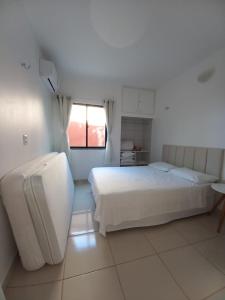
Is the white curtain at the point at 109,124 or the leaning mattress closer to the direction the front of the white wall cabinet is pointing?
the leaning mattress

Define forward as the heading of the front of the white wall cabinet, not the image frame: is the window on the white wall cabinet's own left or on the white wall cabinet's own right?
on the white wall cabinet's own right

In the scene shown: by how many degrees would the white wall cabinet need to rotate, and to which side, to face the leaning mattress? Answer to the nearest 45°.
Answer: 0° — it already faces it

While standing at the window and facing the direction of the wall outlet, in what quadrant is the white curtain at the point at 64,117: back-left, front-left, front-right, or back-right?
front-right

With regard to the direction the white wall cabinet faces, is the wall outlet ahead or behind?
ahead

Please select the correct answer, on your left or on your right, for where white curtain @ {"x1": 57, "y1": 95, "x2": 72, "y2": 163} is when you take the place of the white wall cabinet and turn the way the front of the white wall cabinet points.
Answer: on your right

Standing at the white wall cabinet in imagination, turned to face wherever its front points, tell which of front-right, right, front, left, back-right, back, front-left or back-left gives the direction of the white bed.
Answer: front

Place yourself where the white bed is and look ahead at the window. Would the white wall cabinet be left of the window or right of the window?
right

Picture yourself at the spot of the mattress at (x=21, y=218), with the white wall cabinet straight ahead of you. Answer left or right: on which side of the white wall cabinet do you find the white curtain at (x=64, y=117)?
left

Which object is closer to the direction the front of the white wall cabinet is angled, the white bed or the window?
the white bed

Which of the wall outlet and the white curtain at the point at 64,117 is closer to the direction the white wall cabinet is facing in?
the wall outlet

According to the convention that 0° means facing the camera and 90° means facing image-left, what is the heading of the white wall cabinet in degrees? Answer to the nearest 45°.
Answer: approximately 0°

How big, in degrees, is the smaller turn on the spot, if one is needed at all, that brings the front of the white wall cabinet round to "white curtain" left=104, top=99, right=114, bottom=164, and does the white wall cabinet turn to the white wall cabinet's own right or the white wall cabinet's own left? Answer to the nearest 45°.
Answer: approximately 45° to the white wall cabinet's own right
